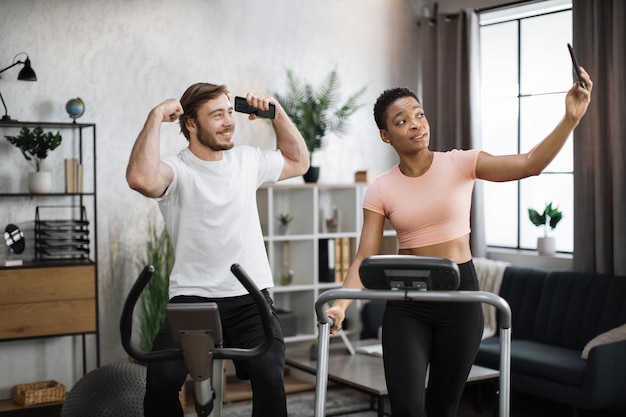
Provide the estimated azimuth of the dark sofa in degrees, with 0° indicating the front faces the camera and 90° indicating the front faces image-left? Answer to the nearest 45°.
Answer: approximately 45°

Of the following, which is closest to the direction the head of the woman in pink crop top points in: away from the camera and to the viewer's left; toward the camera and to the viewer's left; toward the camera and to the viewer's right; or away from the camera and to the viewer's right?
toward the camera and to the viewer's right

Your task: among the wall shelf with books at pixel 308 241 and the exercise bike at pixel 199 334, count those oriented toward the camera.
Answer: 2

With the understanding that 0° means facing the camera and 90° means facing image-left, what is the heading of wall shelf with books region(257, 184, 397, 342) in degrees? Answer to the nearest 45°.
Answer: approximately 0°

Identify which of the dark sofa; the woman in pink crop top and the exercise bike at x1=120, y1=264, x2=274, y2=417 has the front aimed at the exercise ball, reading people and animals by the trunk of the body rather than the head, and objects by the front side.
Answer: the dark sofa

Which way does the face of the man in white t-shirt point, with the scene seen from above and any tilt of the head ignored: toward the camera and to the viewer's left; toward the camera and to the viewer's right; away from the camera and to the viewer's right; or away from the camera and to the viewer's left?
toward the camera and to the viewer's right

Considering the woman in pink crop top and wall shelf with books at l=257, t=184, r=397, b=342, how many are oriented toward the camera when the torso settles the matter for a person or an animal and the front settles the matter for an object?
2

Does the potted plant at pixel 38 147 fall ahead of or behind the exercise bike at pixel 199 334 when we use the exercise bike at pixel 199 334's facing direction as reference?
behind
